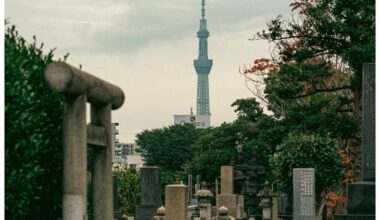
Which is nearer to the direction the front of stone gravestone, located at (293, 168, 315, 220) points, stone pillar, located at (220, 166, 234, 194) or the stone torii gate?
the stone torii gate

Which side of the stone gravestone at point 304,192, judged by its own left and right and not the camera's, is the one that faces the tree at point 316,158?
back

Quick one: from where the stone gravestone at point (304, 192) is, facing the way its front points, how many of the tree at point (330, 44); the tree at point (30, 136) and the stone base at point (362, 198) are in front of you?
2

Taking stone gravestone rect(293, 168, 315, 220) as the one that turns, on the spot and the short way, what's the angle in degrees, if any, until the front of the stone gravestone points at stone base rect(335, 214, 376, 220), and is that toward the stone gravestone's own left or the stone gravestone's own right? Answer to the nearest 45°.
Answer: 0° — it already faces it

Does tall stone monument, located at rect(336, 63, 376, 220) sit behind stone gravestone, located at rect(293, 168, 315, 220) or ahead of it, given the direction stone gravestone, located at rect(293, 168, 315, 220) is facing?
ahead

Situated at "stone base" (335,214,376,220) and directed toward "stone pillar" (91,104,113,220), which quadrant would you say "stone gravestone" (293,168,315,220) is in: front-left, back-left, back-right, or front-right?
back-right

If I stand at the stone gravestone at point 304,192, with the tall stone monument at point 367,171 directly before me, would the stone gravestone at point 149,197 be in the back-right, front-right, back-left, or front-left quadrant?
back-right

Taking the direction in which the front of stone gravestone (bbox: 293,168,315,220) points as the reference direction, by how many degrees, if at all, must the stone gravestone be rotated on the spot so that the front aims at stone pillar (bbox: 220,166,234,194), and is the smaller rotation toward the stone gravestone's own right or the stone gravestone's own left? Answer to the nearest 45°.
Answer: approximately 180°

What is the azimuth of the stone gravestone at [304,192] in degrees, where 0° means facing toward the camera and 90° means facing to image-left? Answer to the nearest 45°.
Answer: approximately 0°

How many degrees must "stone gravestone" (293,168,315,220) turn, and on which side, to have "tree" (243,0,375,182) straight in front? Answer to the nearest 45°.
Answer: approximately 180°

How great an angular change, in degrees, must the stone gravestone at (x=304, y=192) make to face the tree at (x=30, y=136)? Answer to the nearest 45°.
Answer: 0° — it already faces it
